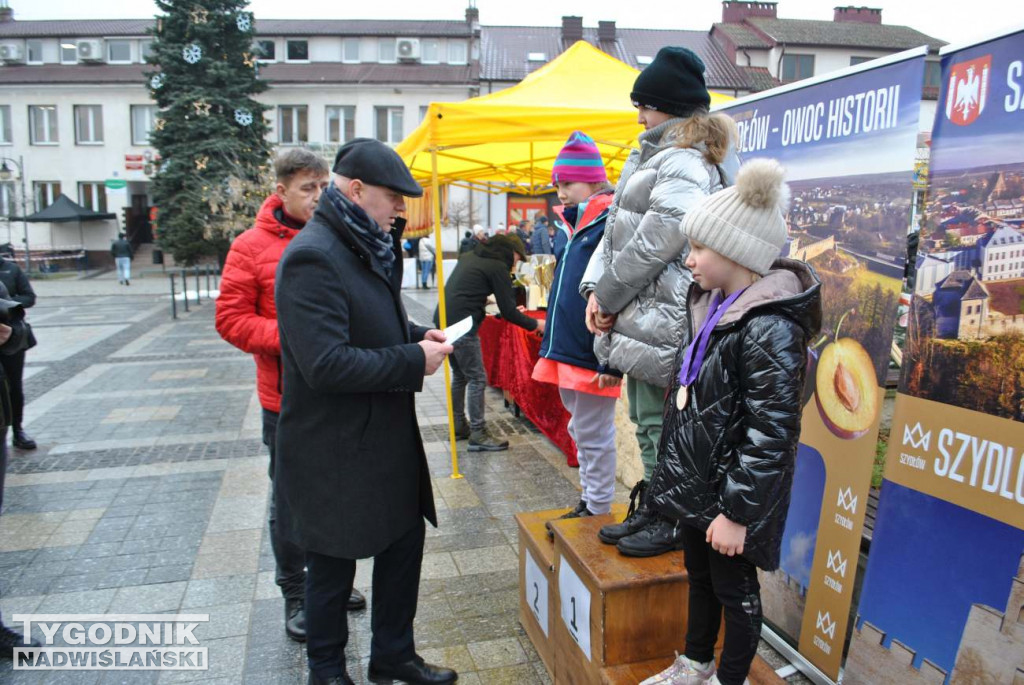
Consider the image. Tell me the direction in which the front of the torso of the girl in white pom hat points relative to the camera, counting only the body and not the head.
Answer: to the viewer's left

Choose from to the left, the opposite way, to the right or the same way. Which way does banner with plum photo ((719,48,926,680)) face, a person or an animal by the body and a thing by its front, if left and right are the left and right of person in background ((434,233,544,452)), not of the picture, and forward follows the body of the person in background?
the opposite way

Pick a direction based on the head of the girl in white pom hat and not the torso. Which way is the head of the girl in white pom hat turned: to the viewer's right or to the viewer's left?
to the viewer's left

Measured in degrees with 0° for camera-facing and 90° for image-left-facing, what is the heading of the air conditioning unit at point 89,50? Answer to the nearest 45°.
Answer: approximately 0°

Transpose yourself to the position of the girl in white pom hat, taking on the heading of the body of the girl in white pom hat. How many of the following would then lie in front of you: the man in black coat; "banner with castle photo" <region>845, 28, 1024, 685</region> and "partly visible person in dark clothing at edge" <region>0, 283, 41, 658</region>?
2

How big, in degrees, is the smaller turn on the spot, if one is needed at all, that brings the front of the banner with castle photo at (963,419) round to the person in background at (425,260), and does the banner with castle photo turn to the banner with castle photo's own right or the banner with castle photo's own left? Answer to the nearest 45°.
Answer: approximately 90° to the banner with castle photo's own right

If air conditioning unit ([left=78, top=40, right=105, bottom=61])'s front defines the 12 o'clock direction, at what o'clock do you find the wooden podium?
The wooden podium is roughly at 12 o'clock from the air conditioning unit.

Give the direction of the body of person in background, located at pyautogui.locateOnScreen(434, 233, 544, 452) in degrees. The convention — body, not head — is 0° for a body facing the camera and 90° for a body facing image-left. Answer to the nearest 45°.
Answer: approximately 270°
